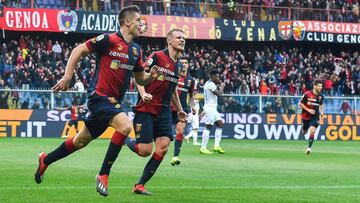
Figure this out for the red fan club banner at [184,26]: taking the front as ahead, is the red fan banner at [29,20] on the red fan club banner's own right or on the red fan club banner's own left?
on the red fan club banner's own right

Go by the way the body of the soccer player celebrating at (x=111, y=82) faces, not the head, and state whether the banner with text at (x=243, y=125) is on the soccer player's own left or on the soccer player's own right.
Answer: on the soccer player's own left

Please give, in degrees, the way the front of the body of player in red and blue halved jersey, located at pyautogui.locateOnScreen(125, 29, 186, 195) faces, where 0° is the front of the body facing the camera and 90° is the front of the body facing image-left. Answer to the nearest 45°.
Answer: approximately 315°

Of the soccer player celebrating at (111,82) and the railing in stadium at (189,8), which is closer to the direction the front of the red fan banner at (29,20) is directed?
the soccer player celebrating

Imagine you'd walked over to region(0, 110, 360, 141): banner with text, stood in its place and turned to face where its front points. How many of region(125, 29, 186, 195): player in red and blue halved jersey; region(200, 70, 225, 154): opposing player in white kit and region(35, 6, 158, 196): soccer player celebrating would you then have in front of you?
3

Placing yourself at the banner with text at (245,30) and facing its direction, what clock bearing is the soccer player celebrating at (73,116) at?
The soccer player celebrating is roughly at 1 o'clock from the banner with text.
